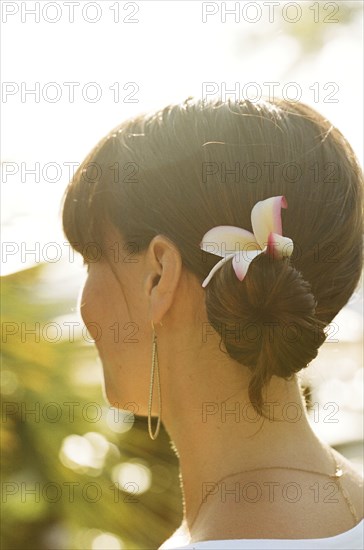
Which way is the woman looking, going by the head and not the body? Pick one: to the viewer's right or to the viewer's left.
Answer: to the viewer's left

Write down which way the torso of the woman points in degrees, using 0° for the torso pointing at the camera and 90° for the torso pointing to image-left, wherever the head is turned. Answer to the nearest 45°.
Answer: approximately 135°
